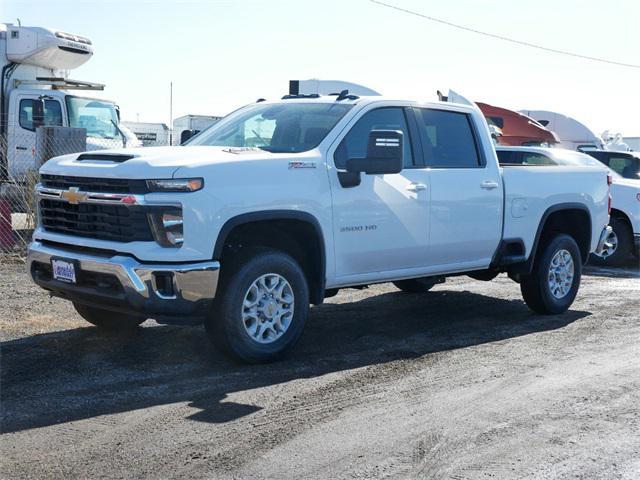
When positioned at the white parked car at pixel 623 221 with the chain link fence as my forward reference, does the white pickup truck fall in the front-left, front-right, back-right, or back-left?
front-left

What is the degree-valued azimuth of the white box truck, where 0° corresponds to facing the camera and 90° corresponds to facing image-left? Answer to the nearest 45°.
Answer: approximately 315°

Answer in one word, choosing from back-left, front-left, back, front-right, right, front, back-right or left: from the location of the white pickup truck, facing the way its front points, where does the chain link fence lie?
right

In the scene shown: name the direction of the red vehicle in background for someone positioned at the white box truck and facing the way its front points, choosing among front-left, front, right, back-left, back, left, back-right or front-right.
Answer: front-left

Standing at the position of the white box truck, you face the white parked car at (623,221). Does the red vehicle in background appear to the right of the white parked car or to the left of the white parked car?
left

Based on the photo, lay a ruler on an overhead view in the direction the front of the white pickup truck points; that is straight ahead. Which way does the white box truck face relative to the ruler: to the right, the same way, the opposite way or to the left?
to the left

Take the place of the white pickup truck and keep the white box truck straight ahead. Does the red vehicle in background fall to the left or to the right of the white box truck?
right

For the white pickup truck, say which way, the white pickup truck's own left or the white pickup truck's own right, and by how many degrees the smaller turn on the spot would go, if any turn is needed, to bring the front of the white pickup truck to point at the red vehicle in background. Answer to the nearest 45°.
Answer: approximately 135° to the white pickup truck's own right

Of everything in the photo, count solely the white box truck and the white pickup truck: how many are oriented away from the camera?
0

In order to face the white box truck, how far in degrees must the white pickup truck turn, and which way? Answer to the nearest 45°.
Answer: approximately 90° to its right

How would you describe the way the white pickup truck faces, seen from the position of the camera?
facing the viewer and to the left of the viewer
